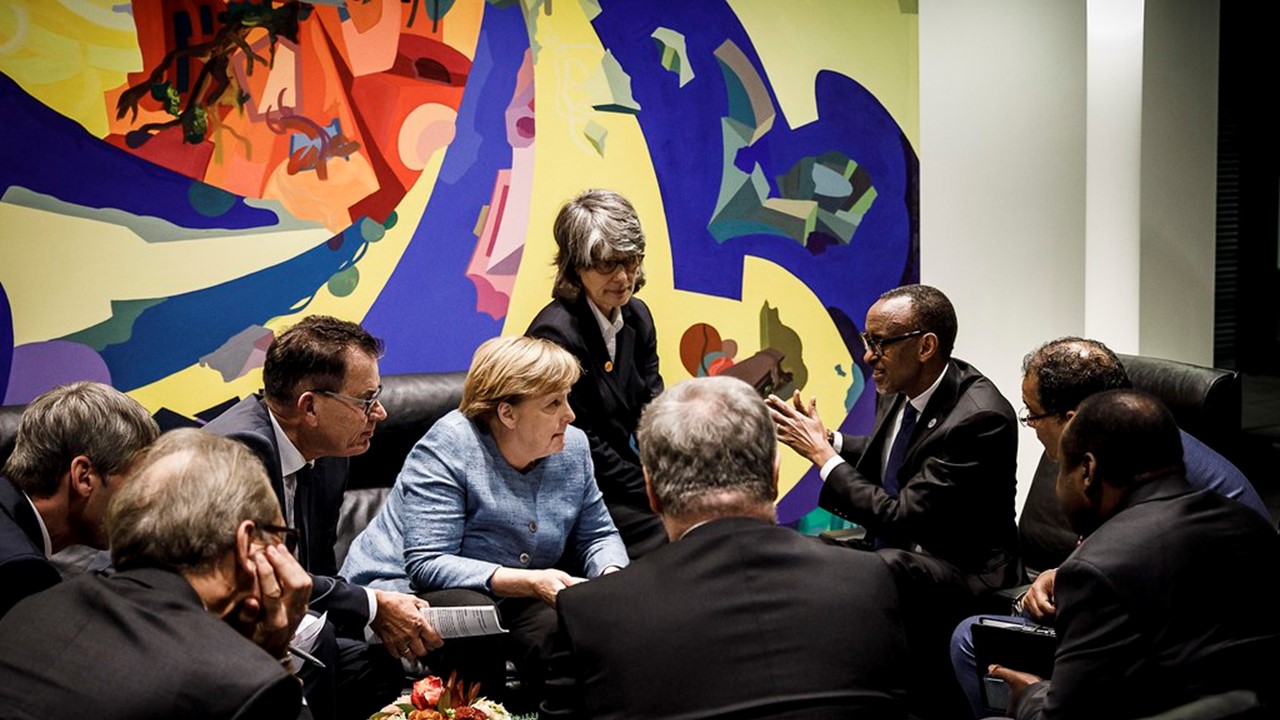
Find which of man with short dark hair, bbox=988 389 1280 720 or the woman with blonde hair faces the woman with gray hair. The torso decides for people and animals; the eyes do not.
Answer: the man with short dark hair

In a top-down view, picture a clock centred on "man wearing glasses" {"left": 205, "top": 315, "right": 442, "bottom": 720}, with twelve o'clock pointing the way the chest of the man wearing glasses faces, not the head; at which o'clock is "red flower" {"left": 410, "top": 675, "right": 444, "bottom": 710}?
The red flower is roughly at 1 o'clock from the man wearing glasses.

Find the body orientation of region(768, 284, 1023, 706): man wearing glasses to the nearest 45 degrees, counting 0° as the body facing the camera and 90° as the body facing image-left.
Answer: approximately 45°

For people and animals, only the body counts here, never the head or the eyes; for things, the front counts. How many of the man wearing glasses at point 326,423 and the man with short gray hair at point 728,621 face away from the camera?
1

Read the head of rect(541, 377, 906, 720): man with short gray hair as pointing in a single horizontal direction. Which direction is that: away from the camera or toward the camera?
away from the camera

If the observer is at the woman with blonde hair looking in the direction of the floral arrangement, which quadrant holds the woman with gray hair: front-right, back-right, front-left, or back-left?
back-left

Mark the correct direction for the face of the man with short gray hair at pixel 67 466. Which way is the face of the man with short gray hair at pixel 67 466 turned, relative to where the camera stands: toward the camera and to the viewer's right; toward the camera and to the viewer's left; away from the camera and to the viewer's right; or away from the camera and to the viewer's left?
away from the camera and to the viewer's right

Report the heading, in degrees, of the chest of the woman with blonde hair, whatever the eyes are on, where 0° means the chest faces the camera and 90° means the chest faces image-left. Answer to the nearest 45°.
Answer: approximately 315°

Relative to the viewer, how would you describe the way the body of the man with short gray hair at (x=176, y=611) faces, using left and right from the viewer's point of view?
facing away from the viewer and to the right of the viewer

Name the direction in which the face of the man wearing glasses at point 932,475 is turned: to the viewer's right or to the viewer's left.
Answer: to the viewer's left

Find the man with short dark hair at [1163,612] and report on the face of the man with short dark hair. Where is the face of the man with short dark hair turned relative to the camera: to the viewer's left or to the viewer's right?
to the viewer's left

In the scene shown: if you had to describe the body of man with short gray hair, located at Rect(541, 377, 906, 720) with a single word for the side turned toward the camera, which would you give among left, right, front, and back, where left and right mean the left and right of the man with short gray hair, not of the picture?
back
